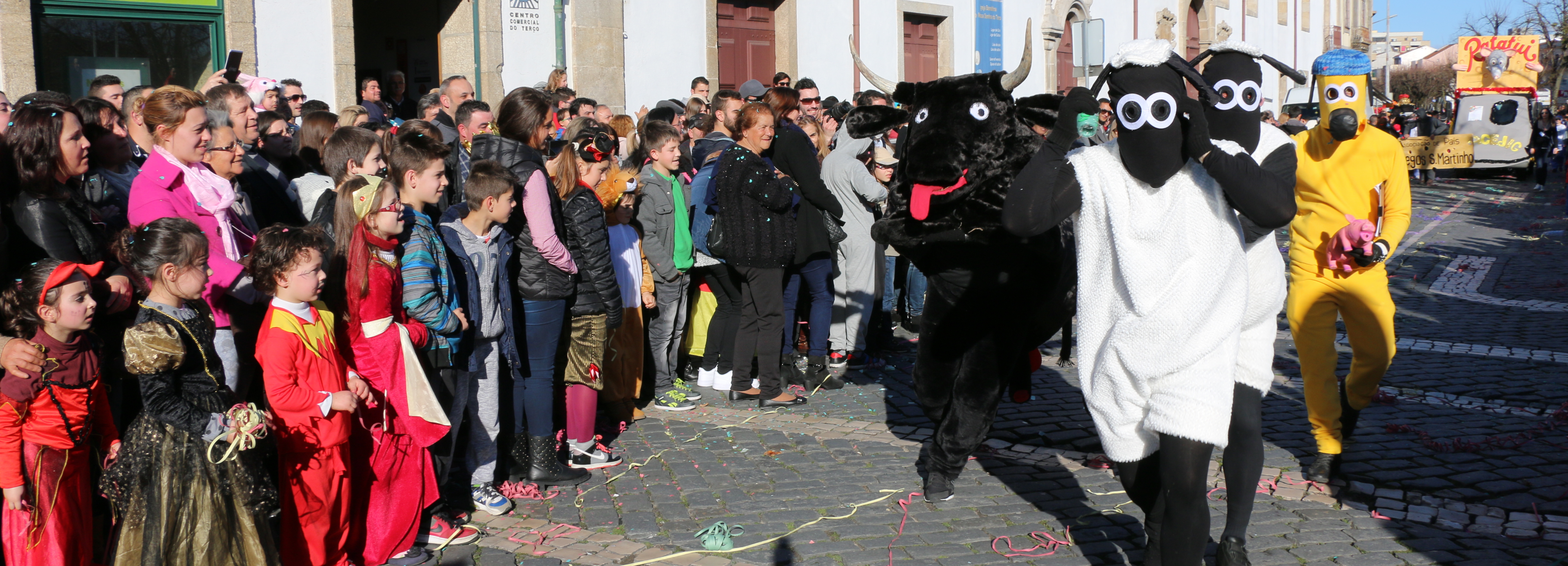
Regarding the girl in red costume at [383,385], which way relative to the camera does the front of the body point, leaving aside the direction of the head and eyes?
to the viewer's right

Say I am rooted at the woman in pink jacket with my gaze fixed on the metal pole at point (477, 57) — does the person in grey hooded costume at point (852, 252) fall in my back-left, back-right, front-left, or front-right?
front-right

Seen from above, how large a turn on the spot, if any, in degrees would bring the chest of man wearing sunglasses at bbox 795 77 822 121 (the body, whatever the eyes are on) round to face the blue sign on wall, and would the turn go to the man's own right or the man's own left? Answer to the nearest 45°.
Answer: approximately 135° to the man's own left

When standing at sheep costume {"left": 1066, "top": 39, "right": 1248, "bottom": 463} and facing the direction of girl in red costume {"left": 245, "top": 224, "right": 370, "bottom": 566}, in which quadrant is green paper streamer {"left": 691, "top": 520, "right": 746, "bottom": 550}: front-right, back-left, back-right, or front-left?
front-right

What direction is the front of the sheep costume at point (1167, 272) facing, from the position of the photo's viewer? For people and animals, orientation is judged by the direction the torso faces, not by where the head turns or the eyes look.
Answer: facing the viewer

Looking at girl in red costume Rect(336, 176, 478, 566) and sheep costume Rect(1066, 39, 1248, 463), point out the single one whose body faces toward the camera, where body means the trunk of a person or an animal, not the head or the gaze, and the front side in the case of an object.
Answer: the sheep costume

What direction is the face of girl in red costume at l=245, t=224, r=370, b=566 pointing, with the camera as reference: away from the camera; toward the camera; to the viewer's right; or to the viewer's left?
to the viewer's right

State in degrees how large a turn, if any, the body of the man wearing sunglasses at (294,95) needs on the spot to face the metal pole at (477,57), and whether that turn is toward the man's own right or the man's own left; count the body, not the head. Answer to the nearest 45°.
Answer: approximately 90° to the man's own left

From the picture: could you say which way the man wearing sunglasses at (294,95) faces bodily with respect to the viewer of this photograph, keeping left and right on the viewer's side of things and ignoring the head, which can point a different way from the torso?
facing the viewer and to the right of the viewer

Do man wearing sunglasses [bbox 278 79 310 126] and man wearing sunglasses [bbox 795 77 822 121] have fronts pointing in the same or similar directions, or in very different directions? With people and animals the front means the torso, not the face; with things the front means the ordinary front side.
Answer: same or similar directions

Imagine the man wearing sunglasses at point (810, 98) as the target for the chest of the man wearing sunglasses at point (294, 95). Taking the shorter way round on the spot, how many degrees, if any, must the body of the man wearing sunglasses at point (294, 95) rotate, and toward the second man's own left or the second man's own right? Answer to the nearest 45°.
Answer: approximately 45° to the second man's own left

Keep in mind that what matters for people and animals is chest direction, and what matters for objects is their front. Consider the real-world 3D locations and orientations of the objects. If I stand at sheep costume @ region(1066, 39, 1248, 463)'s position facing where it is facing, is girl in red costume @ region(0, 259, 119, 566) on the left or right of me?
on my right
